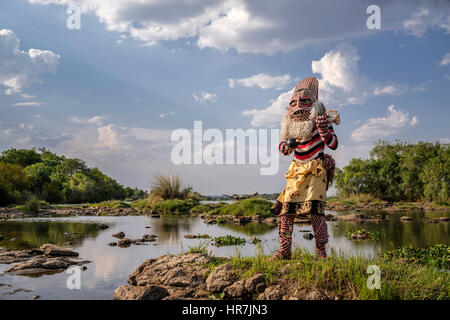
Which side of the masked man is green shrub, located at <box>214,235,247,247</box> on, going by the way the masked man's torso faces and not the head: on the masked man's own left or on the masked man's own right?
on the masked man's own right

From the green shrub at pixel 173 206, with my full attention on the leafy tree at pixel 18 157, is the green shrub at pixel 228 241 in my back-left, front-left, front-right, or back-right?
back-left

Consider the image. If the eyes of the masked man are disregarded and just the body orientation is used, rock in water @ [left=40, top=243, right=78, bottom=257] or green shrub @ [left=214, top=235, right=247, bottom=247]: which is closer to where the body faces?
the rock in water

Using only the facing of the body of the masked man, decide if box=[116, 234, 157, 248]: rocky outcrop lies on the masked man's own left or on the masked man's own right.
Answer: on the masked man's own right

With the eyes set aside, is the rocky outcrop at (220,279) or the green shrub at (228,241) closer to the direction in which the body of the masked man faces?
the rocky outcrop

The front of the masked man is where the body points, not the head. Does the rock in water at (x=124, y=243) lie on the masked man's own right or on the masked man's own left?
on the masked man's own right

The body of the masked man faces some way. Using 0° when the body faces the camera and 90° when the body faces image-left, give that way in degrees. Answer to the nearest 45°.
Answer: approximately 45°

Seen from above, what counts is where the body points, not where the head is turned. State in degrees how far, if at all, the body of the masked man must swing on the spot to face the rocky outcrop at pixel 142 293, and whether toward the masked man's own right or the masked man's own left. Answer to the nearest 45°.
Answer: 0° — they already face it

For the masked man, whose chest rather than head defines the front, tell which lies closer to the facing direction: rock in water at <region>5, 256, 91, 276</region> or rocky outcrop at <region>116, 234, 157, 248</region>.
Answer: the rock in water

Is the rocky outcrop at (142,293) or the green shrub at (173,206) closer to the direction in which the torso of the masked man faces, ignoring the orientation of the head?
the rocky outcrop

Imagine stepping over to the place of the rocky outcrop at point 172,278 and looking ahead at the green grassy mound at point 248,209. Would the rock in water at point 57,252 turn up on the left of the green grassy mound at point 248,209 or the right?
left

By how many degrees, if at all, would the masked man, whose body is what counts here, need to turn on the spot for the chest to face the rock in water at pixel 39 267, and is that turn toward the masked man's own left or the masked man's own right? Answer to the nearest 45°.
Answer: approximately 45° to the masked man's own right

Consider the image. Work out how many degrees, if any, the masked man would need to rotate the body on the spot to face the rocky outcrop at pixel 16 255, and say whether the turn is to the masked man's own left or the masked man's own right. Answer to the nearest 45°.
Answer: approximately 45° to the masked man's own right

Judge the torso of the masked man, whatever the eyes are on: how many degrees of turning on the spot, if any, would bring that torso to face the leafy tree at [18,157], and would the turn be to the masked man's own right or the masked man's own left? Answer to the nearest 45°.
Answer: approximately 90° to the masked man's own right

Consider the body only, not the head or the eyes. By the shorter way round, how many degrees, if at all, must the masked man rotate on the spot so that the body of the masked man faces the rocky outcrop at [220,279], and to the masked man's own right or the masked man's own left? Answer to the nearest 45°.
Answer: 0° — they already face it
